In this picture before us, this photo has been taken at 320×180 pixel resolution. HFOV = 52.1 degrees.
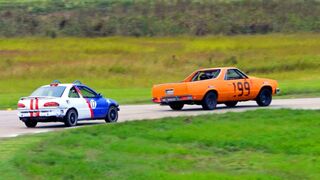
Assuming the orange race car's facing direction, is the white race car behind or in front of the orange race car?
behind

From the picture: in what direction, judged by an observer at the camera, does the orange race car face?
facing away from the viewer and to the right of the viewer

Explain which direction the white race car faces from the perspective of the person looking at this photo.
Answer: facing away from the viewer and to the right of the viewer
